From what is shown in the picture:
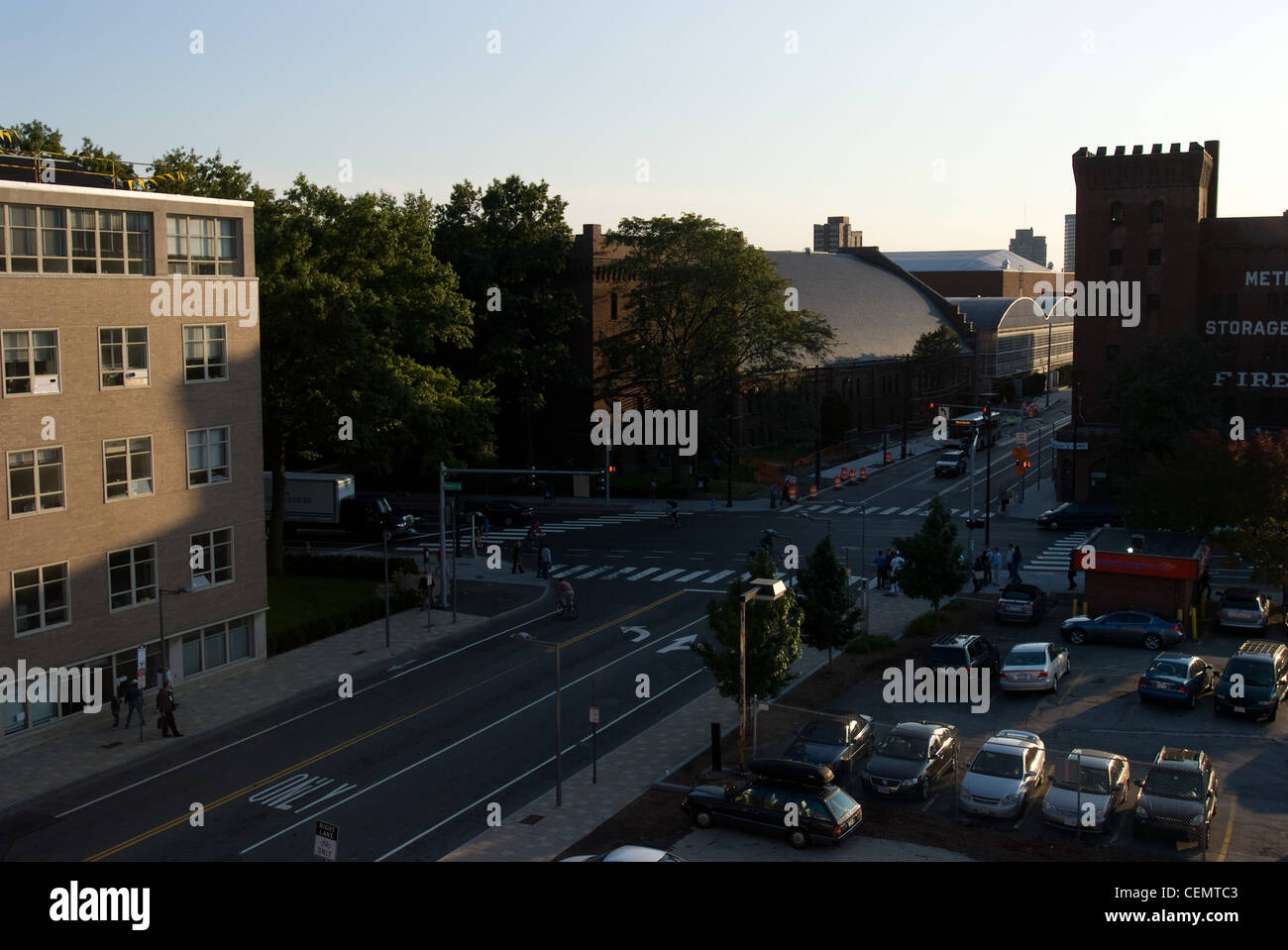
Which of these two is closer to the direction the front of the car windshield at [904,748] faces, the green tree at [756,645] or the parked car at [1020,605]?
the green tree

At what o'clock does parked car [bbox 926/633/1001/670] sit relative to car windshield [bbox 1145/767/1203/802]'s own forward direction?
The parked car is roughly at 5 o'clock from the car windshield.

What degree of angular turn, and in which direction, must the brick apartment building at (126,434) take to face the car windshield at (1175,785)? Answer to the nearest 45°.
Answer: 0° — it already faces it

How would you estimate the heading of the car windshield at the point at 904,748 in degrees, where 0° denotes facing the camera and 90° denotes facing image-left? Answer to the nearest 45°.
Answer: approximately 45°

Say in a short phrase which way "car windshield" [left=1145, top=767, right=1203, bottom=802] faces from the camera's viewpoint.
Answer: facing the viewer

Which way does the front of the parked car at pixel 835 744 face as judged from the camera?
facing the viewer and to the left of the viewer

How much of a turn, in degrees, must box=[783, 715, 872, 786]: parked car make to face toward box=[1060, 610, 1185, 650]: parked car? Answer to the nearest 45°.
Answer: approximately 180°

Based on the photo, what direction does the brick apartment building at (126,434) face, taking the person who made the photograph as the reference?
facing the viewer and to the right of the viewer

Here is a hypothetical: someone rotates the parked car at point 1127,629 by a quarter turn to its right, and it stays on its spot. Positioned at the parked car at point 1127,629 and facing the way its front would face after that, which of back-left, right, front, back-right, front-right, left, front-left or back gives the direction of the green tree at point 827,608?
back-left

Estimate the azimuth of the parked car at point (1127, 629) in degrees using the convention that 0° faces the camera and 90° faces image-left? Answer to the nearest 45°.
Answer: approximately 90°

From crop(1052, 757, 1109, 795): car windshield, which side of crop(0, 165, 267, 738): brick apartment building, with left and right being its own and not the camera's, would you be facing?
front

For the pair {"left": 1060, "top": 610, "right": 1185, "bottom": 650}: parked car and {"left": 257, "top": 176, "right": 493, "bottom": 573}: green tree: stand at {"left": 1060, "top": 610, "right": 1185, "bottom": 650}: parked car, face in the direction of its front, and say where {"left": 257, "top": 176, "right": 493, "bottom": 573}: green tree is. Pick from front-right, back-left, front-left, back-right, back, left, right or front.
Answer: front
